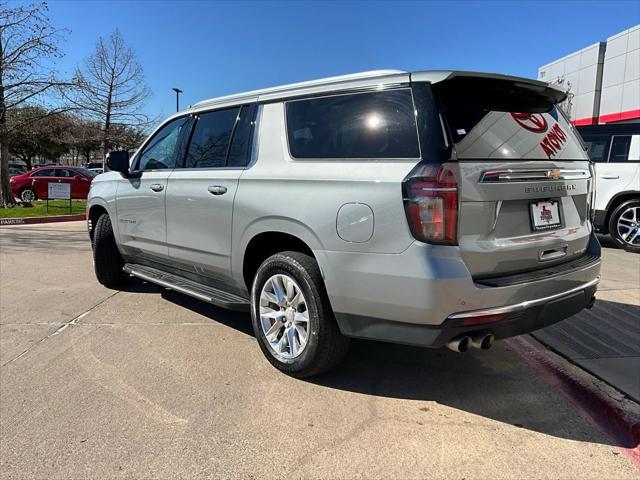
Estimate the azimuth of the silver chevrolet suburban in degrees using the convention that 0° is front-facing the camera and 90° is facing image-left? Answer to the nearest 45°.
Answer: approximately 135°

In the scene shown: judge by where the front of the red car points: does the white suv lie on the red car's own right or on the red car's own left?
on the red car's own right

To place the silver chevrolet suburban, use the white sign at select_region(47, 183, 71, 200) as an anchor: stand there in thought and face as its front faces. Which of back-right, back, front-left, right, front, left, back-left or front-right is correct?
front

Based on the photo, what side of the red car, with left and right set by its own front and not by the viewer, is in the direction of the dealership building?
front

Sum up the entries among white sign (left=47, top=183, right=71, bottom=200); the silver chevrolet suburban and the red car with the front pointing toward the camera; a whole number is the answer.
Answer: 1

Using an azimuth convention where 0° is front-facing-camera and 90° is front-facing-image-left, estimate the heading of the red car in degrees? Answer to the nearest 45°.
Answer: approximately 270°

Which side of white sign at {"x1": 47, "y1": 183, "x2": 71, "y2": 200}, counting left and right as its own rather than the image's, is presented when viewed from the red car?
back

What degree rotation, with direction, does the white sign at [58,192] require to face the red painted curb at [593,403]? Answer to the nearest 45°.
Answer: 0° — it already faces it

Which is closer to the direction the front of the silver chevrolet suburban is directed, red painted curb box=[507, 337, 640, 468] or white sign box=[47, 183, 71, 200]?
the white sign

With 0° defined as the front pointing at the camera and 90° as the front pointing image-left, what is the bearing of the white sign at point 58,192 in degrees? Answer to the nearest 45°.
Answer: approximately 0°

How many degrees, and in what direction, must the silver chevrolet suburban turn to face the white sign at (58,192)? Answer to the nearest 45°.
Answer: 0° — it already faces it

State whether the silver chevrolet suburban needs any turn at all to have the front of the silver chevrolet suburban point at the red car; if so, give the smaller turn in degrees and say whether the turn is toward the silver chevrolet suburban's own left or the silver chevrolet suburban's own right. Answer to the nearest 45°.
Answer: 0° — it already faces it

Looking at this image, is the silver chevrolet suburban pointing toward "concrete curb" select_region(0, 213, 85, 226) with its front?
yes

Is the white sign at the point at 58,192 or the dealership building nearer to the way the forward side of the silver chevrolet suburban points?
the white sign

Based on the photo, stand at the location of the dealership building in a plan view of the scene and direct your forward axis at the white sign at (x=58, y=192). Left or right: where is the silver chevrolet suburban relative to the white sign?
left

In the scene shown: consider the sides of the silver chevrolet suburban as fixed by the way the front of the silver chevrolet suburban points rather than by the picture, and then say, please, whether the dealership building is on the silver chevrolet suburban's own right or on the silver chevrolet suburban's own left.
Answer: on the silver chevrolet suburban's own right

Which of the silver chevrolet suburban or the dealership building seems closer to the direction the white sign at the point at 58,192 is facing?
the silver chevrolet suburban
